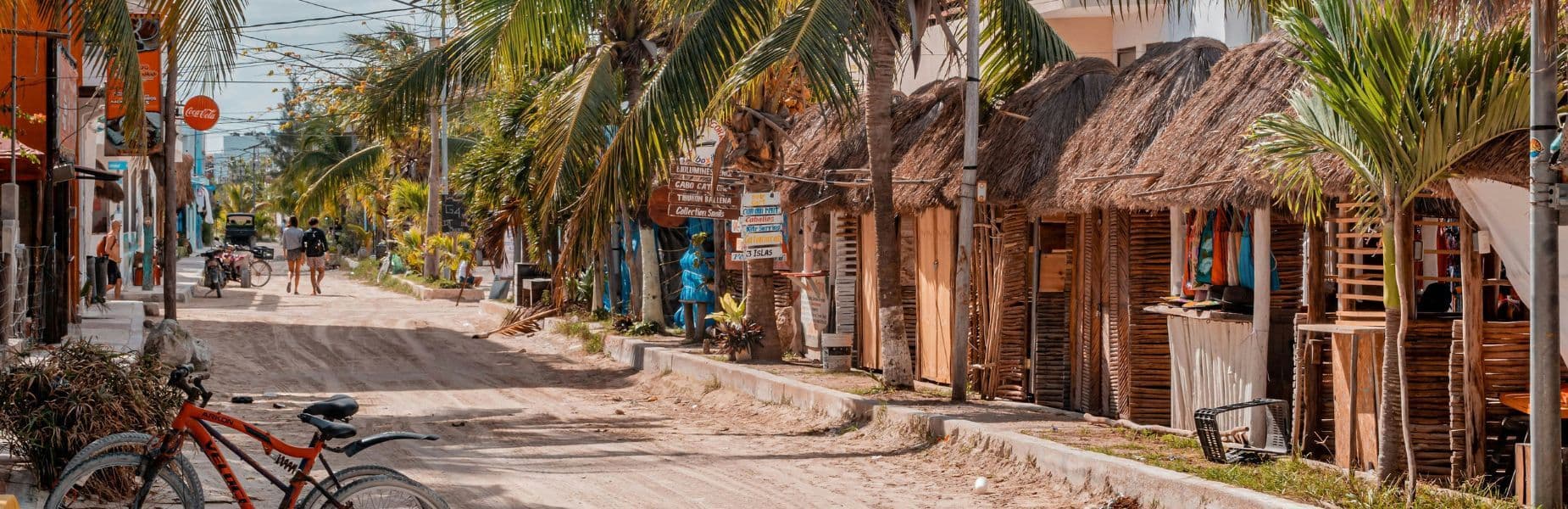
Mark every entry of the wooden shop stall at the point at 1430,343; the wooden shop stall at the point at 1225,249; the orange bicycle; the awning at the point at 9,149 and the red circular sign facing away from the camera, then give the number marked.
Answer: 0

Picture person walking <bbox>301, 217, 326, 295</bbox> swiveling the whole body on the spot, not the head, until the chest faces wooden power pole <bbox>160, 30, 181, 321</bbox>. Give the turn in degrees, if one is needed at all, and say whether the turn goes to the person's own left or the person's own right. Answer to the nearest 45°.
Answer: approximately 180°

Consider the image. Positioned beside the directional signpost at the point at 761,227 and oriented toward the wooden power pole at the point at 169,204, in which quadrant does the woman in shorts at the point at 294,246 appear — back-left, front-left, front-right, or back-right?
front-right

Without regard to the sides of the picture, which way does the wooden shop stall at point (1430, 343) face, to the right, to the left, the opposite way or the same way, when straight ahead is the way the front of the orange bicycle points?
the same way

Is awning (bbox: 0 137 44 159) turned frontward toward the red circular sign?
no

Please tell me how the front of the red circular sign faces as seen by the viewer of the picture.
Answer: facing the viewer

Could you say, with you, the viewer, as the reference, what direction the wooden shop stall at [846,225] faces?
facing the viewer and to the left of the viewer

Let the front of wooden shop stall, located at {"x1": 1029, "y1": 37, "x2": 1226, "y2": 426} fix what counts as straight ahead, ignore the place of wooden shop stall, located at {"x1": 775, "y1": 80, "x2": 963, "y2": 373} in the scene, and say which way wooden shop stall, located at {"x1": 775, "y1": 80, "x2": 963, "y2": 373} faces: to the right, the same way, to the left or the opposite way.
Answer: the same way

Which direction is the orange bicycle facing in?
to the viewer's left

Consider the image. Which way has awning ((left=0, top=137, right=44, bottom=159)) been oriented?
to the viewer's right

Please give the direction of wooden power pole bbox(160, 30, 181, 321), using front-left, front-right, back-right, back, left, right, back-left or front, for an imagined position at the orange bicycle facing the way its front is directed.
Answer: right

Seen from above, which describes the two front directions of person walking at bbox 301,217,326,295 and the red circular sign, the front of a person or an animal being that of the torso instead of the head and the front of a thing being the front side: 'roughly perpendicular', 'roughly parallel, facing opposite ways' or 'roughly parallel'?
roughly parallel, facing opposite ways
